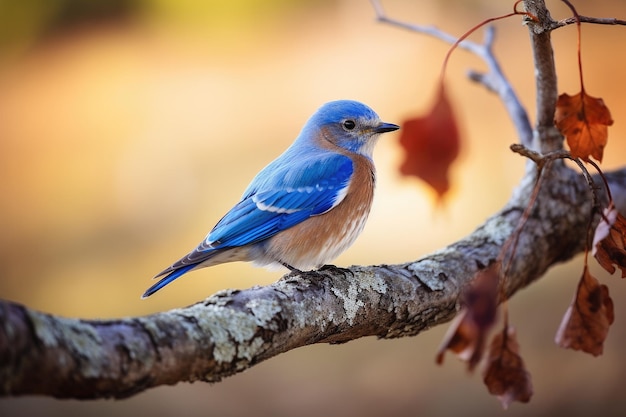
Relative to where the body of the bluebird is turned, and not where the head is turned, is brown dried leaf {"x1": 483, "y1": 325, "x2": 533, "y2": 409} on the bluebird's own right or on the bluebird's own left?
on the bluebird's own right

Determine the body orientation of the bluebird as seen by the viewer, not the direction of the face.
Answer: to the viewer's right

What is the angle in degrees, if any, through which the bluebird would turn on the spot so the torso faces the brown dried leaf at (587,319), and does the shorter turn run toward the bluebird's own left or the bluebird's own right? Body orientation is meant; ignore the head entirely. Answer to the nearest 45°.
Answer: approximately 45° to the bluebird's own right
